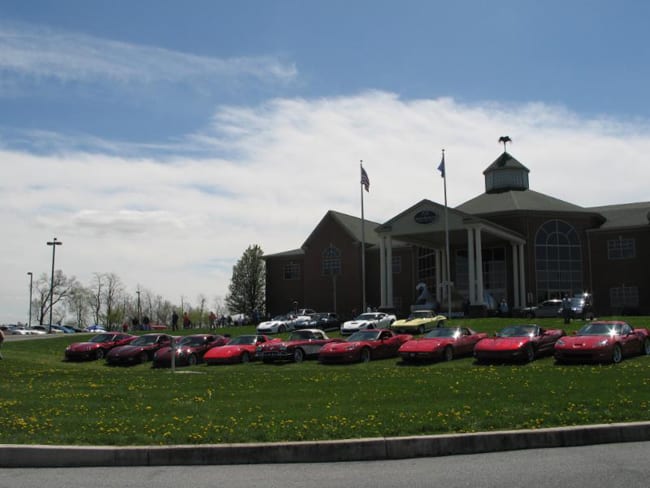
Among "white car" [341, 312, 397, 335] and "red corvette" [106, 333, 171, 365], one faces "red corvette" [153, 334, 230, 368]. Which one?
the white car

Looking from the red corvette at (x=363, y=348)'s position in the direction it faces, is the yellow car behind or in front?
behind

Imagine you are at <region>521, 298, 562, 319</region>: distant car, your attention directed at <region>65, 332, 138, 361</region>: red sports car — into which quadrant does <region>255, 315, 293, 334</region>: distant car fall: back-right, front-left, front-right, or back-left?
front-right

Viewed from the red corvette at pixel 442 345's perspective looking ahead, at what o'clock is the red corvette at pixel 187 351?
the red corvette at pixel 187 351 is roughly at 2 o'clock from the red corvette at pixel 442 345.

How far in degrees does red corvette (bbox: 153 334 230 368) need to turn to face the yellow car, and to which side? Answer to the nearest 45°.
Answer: approximately 180°

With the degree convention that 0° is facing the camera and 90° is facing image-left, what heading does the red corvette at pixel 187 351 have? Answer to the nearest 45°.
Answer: approximately 45°

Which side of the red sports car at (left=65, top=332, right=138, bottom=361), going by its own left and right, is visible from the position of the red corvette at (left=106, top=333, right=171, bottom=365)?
left

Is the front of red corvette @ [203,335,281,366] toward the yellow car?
no

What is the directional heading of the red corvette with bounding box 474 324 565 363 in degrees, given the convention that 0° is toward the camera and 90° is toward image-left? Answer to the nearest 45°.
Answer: approximately 45°

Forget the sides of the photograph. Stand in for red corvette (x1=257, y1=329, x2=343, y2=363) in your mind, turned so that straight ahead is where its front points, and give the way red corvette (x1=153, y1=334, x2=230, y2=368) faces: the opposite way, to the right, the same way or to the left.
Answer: the same way

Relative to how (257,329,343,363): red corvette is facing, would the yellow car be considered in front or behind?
behind

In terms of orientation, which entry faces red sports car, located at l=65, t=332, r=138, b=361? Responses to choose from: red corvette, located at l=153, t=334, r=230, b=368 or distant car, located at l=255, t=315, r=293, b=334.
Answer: the distant car

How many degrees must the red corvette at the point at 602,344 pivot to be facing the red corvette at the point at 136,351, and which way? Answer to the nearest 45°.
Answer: approximately 45° to its right

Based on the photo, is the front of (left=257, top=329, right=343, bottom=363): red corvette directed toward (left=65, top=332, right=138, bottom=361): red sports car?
no

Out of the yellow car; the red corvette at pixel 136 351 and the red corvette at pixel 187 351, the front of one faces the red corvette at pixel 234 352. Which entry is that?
the yellow car

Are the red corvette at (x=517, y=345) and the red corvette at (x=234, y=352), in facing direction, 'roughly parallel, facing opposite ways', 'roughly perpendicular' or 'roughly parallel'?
roughly parallel

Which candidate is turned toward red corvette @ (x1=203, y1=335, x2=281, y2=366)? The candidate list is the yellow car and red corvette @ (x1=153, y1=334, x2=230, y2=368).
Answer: the yellow car

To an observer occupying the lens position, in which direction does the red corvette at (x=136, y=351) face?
facing the viewer and to the left of the viewer
